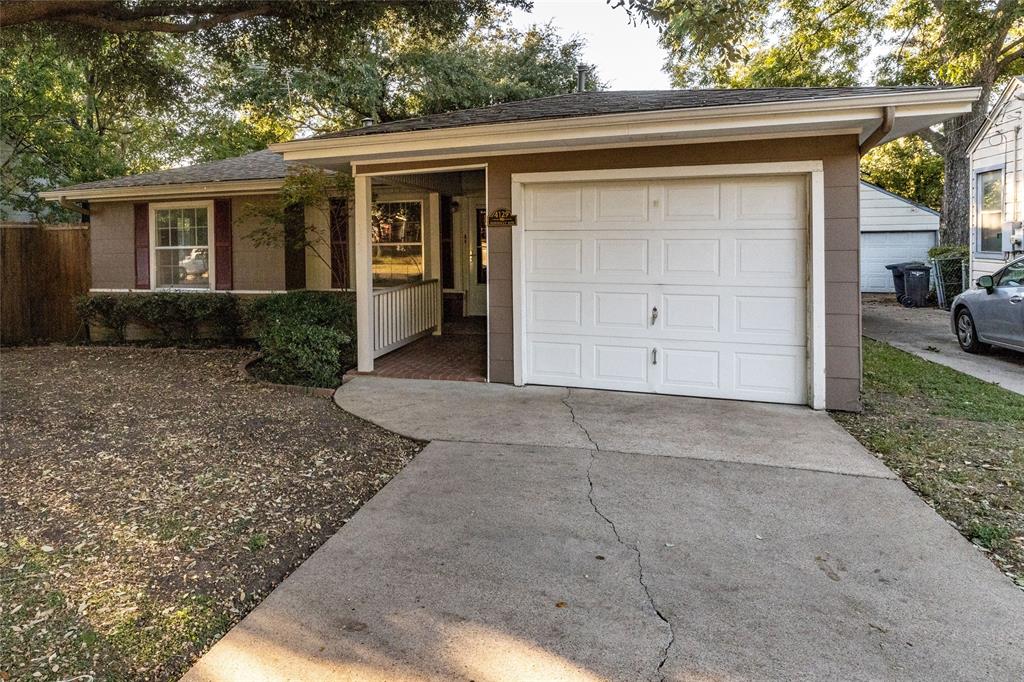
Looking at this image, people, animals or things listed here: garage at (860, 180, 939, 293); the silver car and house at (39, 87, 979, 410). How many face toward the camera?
2

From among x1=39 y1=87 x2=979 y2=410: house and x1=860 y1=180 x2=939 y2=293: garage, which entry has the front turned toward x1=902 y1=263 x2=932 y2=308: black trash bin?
the garage

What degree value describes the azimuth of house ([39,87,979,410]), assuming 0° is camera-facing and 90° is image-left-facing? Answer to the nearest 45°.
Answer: approximately 0°

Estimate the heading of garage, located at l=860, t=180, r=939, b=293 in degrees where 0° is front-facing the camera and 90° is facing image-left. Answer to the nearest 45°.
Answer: approximately 0°

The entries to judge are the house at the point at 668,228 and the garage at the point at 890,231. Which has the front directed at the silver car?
the garage

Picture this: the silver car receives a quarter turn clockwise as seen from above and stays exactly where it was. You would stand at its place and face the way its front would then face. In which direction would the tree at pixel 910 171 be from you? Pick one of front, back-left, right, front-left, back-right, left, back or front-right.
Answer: front-left

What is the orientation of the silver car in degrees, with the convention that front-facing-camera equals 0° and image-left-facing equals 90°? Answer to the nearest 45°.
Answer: approximately 135°

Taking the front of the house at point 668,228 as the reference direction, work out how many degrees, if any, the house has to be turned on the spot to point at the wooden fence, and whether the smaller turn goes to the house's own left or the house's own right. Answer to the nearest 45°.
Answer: approximately 135° to the house's own right

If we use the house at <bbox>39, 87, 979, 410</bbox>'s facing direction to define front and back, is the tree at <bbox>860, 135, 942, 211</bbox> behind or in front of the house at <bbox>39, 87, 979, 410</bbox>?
behind

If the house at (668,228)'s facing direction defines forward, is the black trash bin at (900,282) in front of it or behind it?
behind
